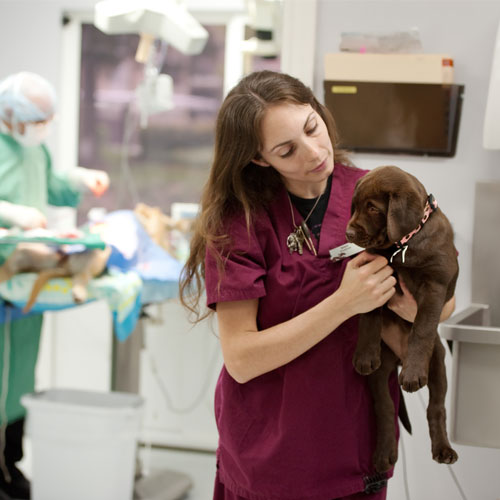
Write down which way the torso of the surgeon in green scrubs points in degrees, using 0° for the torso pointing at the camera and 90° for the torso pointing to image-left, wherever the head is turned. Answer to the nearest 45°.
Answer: approximately 315°

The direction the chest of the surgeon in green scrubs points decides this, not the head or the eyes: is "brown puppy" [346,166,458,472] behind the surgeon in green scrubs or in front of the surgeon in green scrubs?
in front

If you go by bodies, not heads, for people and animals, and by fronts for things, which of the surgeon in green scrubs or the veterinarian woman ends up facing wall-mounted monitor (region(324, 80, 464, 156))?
the surgeon in green scrubs

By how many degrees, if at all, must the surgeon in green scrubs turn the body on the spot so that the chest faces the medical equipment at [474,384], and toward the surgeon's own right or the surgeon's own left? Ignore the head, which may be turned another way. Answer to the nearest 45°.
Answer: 0° — they already face it

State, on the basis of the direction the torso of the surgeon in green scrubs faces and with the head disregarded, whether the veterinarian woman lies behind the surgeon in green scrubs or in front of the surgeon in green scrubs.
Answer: in front

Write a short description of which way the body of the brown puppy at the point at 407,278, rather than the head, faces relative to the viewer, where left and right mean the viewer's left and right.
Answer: facing the viewer and to the left of the viewer

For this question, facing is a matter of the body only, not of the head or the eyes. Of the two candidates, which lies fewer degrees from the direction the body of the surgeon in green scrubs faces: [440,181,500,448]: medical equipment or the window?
the medical equipment

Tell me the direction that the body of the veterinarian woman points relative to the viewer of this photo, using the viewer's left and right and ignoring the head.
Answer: facing the viewer and to the right of the viewer

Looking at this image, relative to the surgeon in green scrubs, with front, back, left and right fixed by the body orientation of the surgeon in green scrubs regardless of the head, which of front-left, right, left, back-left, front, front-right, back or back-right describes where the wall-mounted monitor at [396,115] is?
front

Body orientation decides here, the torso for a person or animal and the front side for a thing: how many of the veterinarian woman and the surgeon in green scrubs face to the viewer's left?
0

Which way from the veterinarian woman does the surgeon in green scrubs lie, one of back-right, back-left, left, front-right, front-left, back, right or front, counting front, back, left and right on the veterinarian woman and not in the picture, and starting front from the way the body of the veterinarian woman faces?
back
